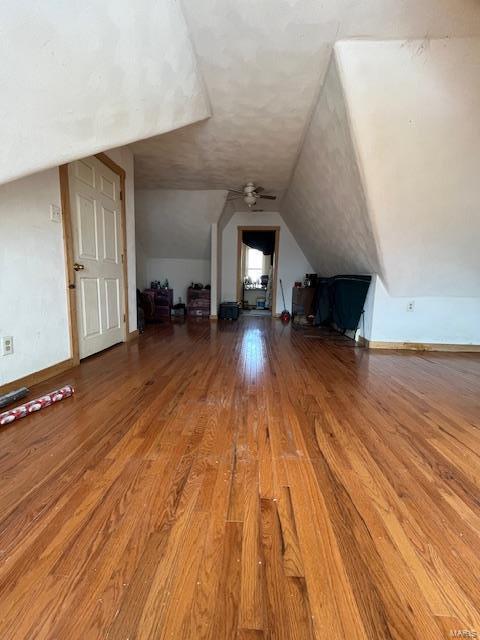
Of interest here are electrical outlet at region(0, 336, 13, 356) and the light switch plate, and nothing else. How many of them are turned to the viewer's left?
0

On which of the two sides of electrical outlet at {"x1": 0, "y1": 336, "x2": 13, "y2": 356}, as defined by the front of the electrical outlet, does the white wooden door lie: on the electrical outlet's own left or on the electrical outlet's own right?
on the electrical outlet's own left

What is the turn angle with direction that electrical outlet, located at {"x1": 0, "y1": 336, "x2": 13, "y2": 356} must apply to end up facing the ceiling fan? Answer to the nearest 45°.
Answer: approximately 45° to its left

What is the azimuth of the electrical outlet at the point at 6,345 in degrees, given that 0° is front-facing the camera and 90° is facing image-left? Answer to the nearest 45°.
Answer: approximately 315°

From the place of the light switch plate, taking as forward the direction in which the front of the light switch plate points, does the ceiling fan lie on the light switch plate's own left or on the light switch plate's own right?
on the light switch plate's own left
